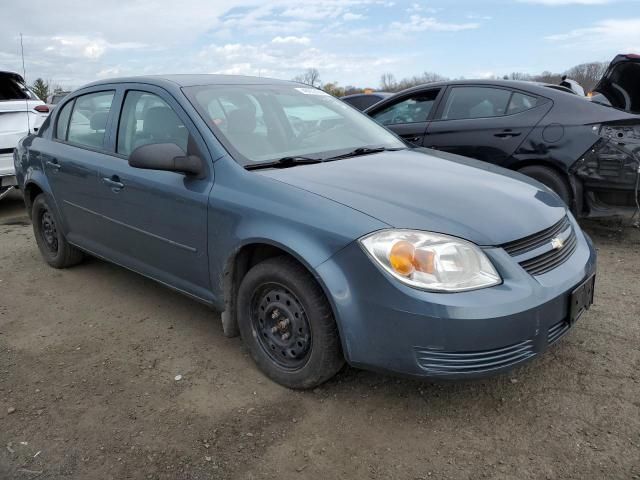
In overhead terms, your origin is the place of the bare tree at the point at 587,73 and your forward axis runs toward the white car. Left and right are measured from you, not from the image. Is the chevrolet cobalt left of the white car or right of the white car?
left

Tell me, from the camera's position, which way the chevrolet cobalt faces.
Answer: facing the viewer and to the right of the viewer

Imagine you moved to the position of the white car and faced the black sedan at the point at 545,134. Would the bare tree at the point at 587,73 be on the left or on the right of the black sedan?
left

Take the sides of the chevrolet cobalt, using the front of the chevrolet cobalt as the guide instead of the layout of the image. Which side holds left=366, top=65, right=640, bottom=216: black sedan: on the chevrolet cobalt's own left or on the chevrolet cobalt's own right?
on the chevrolet cobalt's own left

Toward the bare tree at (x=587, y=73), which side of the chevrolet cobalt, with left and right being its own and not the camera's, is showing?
left

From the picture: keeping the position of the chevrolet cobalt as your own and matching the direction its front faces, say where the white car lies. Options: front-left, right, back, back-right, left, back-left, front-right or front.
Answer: back
